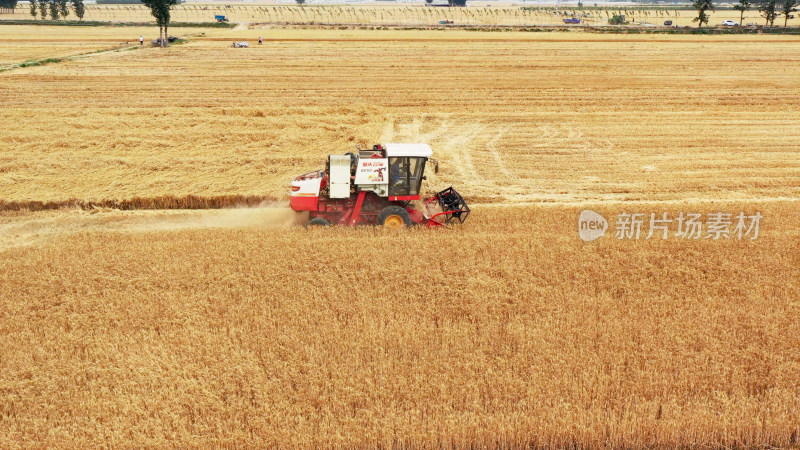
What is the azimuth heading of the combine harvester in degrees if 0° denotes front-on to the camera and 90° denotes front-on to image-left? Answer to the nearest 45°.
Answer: approximately 270°
